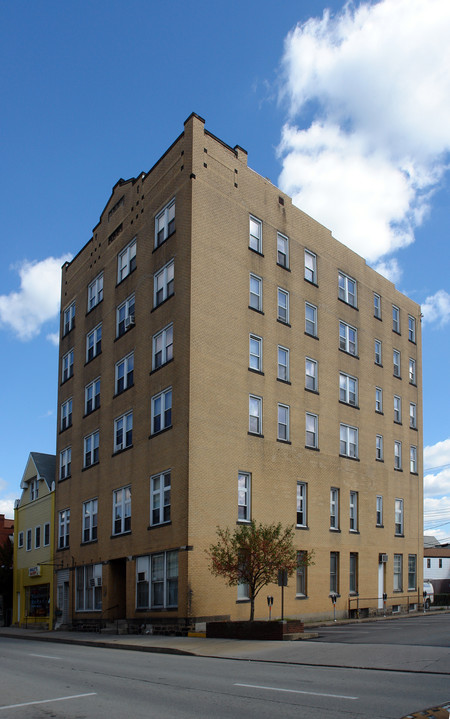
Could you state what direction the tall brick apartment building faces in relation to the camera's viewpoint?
facing the viewer and to the left of the viewer

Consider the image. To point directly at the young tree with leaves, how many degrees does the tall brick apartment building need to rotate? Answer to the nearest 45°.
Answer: approximately 45° to its left

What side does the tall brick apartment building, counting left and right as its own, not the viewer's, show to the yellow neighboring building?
right

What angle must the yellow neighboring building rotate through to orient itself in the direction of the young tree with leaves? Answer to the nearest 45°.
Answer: approximately 45° to its left

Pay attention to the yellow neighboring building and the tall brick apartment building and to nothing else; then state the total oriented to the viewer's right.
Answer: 0

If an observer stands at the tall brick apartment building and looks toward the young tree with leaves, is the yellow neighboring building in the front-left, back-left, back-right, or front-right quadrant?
back-right

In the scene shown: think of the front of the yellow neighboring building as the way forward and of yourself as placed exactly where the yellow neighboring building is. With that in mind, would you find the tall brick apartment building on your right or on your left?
on your left

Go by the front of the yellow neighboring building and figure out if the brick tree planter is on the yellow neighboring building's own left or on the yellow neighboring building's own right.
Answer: on the yellow neighboring building's own left

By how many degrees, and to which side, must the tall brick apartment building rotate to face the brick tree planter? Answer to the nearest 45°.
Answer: approximately 45° to its left
